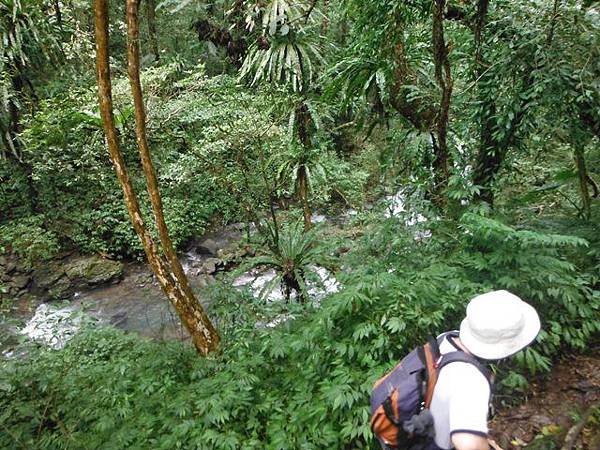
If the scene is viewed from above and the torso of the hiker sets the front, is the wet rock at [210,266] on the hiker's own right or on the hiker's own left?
on the hiker's own left

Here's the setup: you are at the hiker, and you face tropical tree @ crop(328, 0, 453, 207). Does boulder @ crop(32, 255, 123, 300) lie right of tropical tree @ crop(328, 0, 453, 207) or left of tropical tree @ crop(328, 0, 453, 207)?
left
